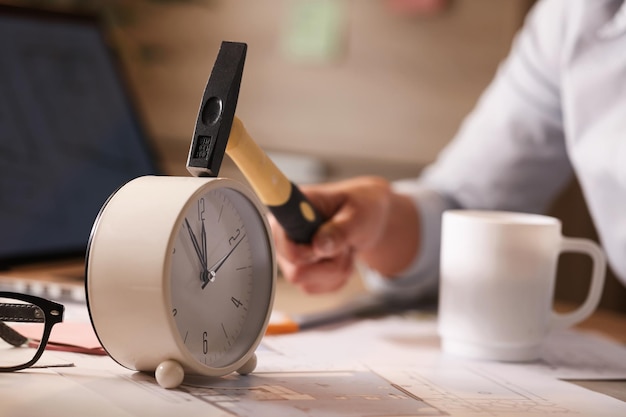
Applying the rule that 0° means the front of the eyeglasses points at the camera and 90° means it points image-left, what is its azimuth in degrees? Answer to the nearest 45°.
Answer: approximately 0°

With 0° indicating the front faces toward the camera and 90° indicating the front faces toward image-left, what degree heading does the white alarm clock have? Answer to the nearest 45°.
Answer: approximately 315°

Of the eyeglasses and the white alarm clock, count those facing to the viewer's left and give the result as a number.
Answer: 0

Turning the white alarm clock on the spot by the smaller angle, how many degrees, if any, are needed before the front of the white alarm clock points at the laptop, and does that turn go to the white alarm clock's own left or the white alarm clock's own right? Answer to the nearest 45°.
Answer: approximately 135° to the white alarm clock's own left

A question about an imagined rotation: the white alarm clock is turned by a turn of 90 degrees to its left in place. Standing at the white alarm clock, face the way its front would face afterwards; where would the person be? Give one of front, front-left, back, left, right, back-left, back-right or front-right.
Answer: front

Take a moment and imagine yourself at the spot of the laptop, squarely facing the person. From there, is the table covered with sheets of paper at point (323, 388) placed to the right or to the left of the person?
right
